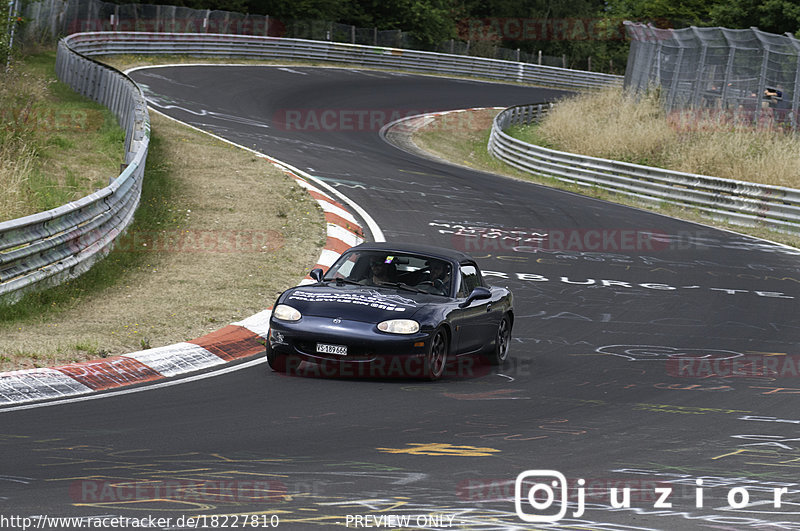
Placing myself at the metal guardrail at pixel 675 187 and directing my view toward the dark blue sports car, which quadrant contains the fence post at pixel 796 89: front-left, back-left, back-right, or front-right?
back-left

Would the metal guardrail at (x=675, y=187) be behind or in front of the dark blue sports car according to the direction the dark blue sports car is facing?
behind

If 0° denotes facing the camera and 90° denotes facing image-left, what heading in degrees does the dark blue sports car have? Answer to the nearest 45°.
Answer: approximately 45°

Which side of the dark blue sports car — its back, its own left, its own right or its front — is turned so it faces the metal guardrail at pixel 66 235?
right

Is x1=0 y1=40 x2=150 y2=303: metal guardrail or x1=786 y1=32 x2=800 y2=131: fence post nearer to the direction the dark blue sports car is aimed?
the metal guardrail

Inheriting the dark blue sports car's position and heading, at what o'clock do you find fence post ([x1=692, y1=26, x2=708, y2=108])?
The fence post is roughly at 5 o'clock from the dark blue sports car.

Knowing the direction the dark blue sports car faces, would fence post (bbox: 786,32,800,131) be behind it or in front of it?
behind
